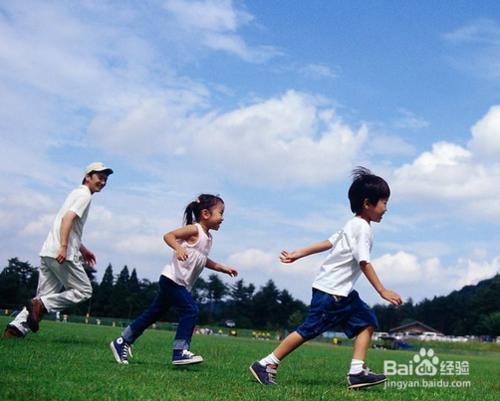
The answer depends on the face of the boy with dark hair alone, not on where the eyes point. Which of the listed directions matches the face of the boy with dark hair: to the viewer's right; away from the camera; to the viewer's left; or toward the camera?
to the viewer's right

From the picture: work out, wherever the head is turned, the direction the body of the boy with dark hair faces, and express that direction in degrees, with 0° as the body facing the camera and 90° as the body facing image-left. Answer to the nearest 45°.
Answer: approximately 270°

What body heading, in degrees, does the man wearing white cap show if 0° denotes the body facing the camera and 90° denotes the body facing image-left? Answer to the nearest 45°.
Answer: approximately 270°

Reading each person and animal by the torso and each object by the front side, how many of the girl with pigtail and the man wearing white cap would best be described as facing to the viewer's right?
2

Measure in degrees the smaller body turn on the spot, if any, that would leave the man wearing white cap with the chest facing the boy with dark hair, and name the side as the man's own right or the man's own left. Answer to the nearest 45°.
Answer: approximately 45° to the man's own right

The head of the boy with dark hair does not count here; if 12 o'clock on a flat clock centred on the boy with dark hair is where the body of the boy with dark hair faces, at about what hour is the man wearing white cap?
The man wearing white cap is roughly at 7 o'clock from the boy with dark hair.

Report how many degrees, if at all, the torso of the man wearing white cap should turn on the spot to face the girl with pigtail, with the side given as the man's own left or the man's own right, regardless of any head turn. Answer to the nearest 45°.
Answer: approximately 45° to the man's own right

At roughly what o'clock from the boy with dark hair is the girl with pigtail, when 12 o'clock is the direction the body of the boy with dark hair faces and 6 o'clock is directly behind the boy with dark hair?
The girl with pigtail is roughly at 7 o'clock from the boy with dark hair.

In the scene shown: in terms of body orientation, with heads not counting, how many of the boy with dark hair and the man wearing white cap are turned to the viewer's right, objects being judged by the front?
2

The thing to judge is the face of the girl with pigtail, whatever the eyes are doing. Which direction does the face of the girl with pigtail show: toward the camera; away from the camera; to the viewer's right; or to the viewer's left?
to the viewer's right

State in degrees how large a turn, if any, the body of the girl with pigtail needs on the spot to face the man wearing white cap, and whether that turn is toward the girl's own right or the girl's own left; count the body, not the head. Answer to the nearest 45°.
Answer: approximately 135° to the girl's own left

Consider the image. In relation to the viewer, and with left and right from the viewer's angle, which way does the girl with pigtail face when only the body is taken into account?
facing to the right of the viewer
